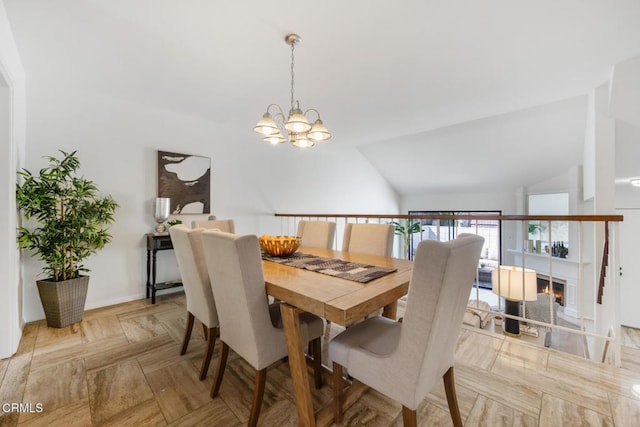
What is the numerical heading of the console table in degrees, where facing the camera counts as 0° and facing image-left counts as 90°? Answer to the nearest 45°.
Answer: approximately 315°

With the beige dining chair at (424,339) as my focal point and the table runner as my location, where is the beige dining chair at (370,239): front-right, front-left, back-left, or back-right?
back-left

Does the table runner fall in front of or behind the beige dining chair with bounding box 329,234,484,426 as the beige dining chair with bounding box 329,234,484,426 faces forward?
in front

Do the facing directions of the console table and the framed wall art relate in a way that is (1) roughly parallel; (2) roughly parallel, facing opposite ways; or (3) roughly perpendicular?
roughly parallel

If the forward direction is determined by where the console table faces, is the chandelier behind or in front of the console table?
in front

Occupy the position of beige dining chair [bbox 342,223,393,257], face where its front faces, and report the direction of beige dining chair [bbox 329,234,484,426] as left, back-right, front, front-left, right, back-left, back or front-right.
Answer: front-left

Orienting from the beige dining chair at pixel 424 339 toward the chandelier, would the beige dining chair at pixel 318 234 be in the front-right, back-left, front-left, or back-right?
front-right

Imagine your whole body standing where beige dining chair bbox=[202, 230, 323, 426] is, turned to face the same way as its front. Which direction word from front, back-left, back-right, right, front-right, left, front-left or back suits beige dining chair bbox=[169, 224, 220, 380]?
left

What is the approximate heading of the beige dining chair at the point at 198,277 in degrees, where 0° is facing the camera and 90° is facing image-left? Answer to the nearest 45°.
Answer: approximately 225°

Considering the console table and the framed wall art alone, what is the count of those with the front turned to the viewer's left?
0

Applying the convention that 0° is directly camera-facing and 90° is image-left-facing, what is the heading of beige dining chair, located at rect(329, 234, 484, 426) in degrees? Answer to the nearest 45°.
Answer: approximately 135°

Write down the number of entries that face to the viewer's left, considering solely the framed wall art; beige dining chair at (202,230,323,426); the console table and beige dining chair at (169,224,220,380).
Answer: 0

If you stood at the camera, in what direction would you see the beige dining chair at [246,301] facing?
facing away from the viewer and to the right of the viewer

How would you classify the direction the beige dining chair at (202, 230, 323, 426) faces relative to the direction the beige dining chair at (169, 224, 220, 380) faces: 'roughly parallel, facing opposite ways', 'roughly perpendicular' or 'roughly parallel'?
roughly parallel
